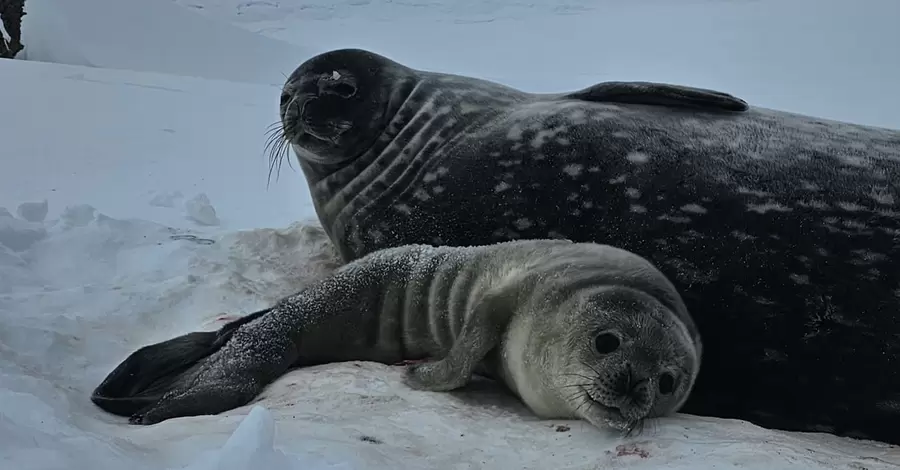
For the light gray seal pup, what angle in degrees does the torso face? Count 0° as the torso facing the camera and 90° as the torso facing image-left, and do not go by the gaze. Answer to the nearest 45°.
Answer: approximately 315°
